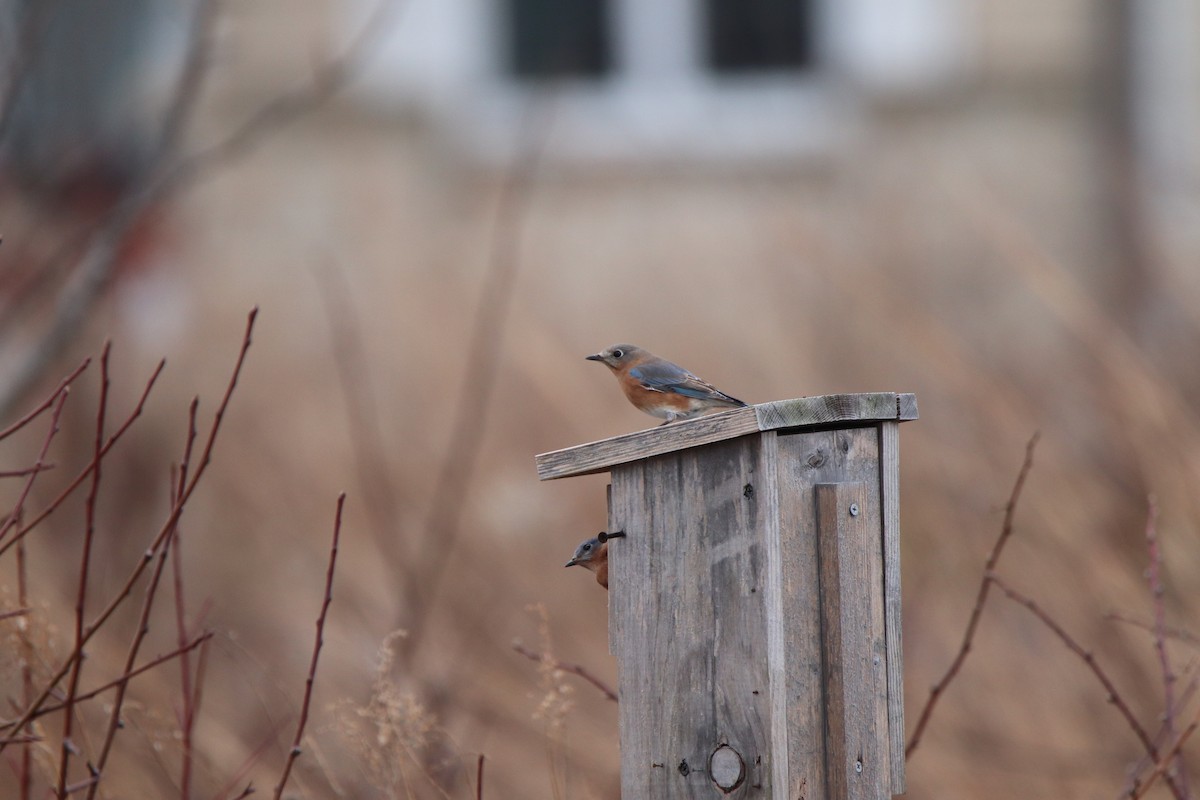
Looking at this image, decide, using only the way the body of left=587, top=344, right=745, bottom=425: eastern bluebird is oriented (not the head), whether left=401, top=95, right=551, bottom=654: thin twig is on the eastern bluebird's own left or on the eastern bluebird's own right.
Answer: on the eastern bluebird's own right

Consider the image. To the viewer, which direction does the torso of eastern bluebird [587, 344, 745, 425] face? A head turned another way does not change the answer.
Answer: to the viewer's left

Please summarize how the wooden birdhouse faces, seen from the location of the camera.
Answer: facing away from the viewer and to the left of the viewer

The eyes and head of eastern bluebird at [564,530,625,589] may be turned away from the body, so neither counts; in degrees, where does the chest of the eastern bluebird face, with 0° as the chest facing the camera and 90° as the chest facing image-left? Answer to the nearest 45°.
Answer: approximately 90°

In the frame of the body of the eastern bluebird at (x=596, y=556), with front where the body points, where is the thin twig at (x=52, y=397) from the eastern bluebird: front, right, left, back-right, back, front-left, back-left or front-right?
front-left
